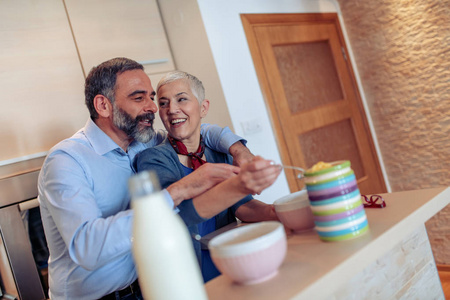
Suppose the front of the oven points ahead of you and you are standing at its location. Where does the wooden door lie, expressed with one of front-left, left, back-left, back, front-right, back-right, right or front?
left

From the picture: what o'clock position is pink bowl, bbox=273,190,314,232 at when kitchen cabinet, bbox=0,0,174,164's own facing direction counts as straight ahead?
The pink bowl is roughly at 11 o'clock from the kitchen cabinet.

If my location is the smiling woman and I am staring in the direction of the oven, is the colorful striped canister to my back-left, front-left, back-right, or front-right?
back-left

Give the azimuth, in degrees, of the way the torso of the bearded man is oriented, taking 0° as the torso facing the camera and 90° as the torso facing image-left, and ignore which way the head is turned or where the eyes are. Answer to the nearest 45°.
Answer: approximately 315°

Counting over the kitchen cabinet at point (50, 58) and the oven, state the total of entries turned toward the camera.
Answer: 2

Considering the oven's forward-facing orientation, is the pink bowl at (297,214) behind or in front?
in front

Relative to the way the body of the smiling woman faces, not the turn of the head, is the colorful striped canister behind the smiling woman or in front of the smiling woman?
in front

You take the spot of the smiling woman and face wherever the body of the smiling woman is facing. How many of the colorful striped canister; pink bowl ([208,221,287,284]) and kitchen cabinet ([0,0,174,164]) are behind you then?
1

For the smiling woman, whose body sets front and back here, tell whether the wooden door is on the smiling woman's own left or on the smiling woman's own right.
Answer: on the smiling woman's own left

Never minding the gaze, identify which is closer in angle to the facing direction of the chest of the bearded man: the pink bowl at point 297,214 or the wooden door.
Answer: the pink bowl

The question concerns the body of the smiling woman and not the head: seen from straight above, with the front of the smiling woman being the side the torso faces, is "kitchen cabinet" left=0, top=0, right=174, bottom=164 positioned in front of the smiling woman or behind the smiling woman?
behind

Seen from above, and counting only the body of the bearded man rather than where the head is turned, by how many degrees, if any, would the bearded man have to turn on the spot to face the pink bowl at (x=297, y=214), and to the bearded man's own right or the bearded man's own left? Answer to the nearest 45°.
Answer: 0° — they already face it
